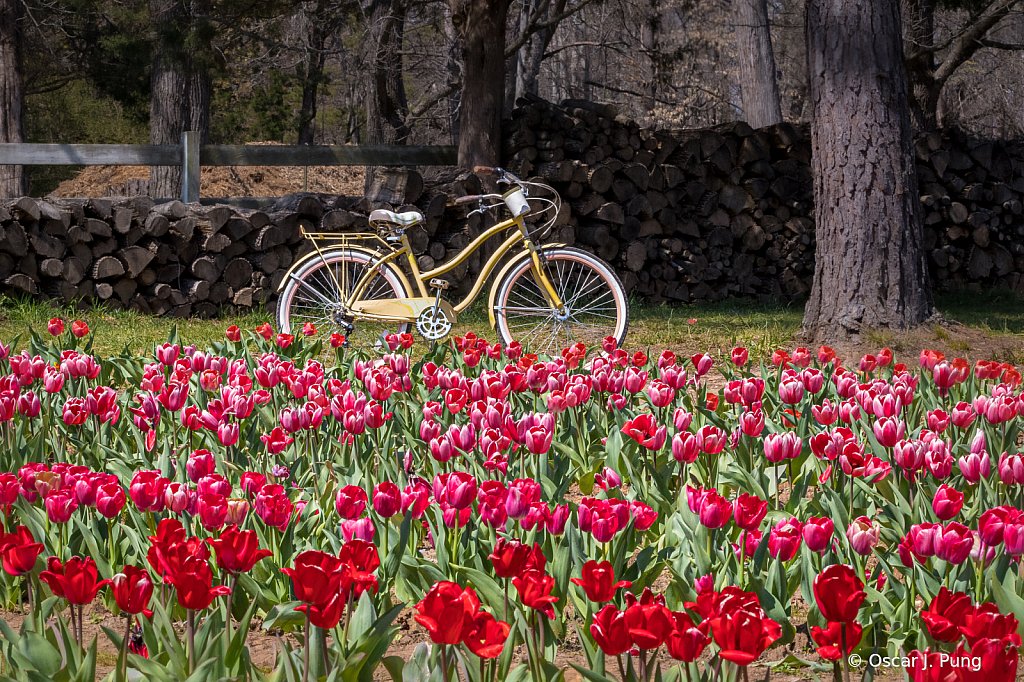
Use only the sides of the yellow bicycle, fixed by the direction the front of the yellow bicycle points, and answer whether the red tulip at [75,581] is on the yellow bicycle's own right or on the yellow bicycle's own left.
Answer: on the yellow bicycle's own right

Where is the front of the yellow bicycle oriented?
to the viewer's right

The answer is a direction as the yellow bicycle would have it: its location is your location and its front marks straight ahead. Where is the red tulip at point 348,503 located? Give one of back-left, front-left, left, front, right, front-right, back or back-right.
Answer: right

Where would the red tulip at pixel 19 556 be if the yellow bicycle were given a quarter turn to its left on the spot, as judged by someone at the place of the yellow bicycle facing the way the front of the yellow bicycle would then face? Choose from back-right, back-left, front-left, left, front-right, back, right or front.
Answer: back

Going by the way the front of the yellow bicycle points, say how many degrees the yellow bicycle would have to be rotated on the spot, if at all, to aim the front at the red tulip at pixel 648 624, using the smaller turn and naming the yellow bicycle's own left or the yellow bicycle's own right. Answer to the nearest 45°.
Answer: approximately 90° to the yellow bicycle's own right

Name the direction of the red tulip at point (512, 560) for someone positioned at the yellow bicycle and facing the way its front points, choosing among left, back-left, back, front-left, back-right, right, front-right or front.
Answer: right

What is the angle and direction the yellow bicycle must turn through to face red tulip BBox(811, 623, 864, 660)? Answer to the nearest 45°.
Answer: approximately 90° to its right

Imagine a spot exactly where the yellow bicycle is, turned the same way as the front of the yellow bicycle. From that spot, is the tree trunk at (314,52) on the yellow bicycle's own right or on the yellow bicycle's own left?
on the yellow bicycle's own left

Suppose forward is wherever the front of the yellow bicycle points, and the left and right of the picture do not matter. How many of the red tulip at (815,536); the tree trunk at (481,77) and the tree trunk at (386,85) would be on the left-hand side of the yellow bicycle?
2

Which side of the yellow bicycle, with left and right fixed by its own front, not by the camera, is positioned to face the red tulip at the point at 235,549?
right

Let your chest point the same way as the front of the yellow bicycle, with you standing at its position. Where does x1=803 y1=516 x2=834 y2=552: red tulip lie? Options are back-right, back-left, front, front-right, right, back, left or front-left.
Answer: right

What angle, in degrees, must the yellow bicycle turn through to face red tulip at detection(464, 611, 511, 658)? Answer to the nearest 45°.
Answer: approximately 90° to its right

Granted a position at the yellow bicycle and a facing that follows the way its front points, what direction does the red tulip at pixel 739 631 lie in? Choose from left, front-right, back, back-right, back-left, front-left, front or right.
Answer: right

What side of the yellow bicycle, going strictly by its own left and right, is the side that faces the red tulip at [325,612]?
right

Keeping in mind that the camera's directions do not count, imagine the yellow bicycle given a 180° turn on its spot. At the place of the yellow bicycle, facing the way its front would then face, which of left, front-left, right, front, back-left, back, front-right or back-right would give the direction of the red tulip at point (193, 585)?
left

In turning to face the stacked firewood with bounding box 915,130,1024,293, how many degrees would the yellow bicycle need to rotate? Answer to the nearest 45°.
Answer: approximately 45° to its left

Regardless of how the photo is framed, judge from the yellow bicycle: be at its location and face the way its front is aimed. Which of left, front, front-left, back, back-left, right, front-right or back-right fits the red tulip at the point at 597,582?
right
